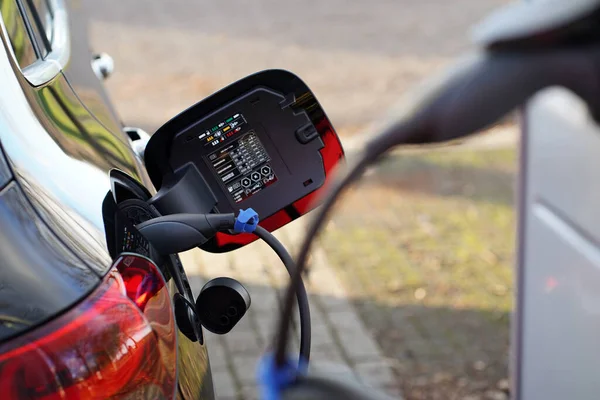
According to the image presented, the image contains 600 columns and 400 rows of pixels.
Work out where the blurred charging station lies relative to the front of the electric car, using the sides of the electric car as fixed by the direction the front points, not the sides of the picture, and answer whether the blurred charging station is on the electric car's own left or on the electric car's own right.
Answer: on the electric car's own right

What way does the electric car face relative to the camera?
away from the camera
